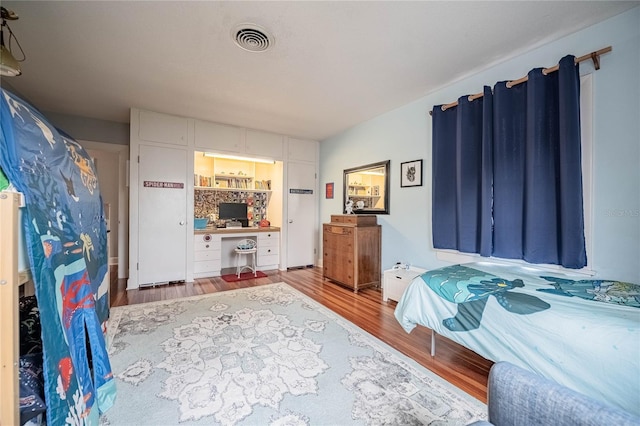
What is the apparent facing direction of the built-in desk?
toward the camera

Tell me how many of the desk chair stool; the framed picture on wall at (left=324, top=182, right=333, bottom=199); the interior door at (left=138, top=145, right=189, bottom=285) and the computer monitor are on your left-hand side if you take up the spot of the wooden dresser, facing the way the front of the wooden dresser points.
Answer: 0

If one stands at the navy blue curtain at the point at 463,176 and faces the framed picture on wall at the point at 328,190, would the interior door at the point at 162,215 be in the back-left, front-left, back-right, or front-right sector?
front-left

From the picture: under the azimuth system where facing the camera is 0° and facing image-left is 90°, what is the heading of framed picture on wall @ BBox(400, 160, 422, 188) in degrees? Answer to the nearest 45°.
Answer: approximately 45°

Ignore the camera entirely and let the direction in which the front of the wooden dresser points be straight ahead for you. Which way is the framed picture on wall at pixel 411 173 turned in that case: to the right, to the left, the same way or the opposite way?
the same way

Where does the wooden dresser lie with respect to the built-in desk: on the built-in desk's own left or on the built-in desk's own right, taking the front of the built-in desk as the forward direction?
on the built-in desk's own left

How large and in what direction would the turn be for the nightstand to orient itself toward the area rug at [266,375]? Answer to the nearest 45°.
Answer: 0° — it already faces it

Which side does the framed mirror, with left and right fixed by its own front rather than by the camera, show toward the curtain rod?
left

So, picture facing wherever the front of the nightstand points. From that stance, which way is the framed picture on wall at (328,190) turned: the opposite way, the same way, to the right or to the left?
the same way

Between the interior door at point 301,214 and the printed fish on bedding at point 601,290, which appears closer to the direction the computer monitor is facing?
the printed fish on bedding

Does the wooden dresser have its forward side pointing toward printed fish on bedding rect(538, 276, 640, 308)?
no

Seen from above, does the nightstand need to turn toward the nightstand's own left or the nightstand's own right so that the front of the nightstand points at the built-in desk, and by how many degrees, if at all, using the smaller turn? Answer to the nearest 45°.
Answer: approximately 45° to the nightstand's own right

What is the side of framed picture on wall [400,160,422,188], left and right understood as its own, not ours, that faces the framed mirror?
right

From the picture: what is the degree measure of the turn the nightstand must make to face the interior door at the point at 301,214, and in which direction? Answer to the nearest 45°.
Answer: approximately 90° to its right

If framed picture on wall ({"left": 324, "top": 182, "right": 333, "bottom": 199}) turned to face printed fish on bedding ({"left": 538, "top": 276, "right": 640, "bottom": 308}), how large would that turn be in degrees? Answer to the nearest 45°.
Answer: approximately 90° to its left

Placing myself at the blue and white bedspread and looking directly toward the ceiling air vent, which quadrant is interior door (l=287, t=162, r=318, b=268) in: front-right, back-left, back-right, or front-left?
front-right

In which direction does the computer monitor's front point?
toward the camera

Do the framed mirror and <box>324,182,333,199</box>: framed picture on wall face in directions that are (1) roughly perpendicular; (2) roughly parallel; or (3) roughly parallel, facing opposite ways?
roughly parallel

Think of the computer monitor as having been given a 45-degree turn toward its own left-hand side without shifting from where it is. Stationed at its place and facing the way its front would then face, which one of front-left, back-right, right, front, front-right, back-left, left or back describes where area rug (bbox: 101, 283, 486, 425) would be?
front-right

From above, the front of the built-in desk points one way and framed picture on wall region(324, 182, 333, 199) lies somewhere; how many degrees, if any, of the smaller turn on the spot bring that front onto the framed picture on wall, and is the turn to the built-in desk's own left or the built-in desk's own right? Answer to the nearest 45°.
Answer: approximately 90° to the built-in desk's own left

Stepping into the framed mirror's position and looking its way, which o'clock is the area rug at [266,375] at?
The area rug is roughly at 11 o'clock from the framed mirror.

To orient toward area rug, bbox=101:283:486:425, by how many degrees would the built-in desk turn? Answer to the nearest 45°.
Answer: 0° — it already faces it

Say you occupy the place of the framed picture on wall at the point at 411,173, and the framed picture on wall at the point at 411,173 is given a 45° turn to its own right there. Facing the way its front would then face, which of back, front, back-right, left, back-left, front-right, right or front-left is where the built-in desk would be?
front
